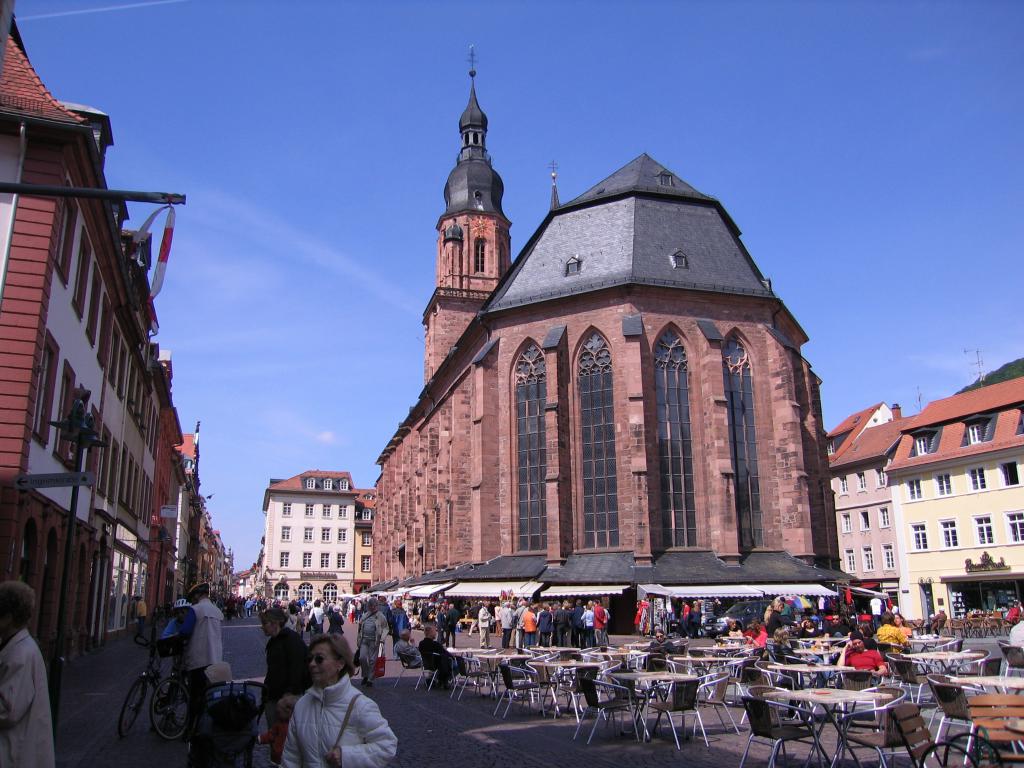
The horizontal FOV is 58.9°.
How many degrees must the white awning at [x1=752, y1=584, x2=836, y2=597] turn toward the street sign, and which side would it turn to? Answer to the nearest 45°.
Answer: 0° — it already faces it

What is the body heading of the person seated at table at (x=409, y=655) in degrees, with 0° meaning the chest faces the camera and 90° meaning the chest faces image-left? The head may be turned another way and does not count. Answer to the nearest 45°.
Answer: approximately 270°

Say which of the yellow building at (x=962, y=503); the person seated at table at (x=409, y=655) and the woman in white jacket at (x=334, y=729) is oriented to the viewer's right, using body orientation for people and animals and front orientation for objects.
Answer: the person seated at table

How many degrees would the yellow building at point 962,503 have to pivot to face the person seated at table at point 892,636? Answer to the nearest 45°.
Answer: approximately 45° to its left

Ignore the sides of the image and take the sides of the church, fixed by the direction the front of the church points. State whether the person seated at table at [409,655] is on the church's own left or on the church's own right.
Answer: on the church's own left

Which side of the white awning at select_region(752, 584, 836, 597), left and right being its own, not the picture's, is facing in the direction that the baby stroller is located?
front

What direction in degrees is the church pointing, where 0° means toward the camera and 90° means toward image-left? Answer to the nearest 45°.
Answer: approximately 135°

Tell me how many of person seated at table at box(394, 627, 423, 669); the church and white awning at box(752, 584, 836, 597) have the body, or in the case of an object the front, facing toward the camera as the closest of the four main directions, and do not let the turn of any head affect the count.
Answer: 1

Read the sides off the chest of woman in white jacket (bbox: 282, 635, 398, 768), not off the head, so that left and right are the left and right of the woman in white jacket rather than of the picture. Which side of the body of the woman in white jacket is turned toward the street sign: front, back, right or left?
right

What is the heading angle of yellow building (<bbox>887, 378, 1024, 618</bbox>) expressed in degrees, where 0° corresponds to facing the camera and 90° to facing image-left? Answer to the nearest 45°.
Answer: approximately 45°

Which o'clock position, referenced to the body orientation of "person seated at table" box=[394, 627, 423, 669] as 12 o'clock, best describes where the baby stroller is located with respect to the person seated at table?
The baby stroller is roughly at 3 o'clock from the person seated at table.

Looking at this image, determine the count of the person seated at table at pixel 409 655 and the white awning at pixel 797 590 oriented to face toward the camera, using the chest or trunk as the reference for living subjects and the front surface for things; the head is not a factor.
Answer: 1

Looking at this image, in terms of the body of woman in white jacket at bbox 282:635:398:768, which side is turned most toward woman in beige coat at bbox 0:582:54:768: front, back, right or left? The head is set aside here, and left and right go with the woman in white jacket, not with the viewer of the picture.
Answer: right

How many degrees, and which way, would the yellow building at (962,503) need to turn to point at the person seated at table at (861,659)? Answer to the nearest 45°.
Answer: approximately 45° to its left

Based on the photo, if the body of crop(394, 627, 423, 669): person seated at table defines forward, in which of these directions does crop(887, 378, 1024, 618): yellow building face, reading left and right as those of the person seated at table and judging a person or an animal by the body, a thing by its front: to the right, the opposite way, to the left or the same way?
the opposite way

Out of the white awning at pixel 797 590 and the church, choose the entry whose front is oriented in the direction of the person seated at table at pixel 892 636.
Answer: the white awning

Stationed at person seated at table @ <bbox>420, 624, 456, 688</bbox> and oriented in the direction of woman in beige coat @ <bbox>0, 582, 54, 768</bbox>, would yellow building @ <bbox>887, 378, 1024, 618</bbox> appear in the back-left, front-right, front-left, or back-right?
back-left
